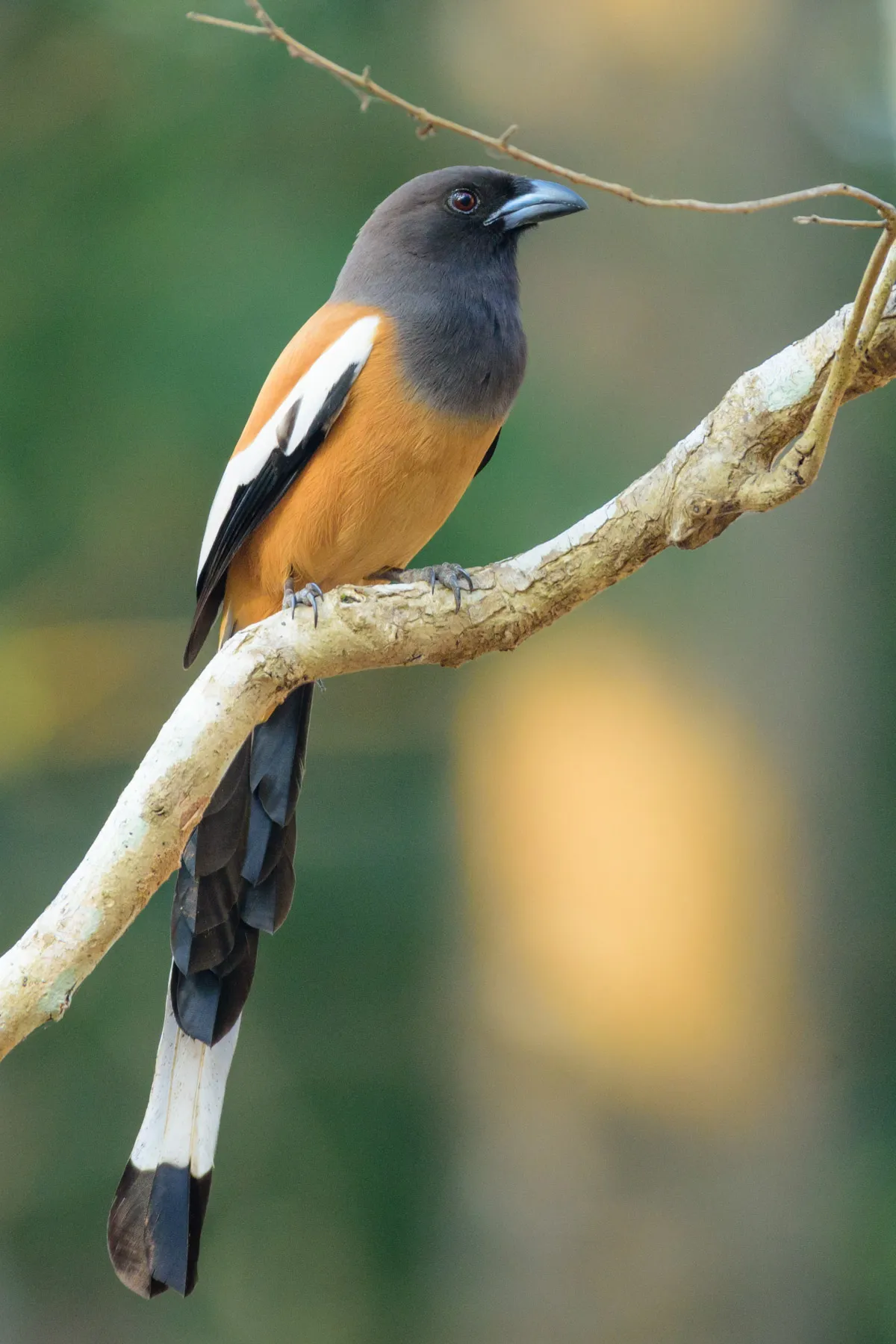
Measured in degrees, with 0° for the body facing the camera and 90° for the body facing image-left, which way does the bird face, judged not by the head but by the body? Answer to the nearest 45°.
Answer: approximately 315°
